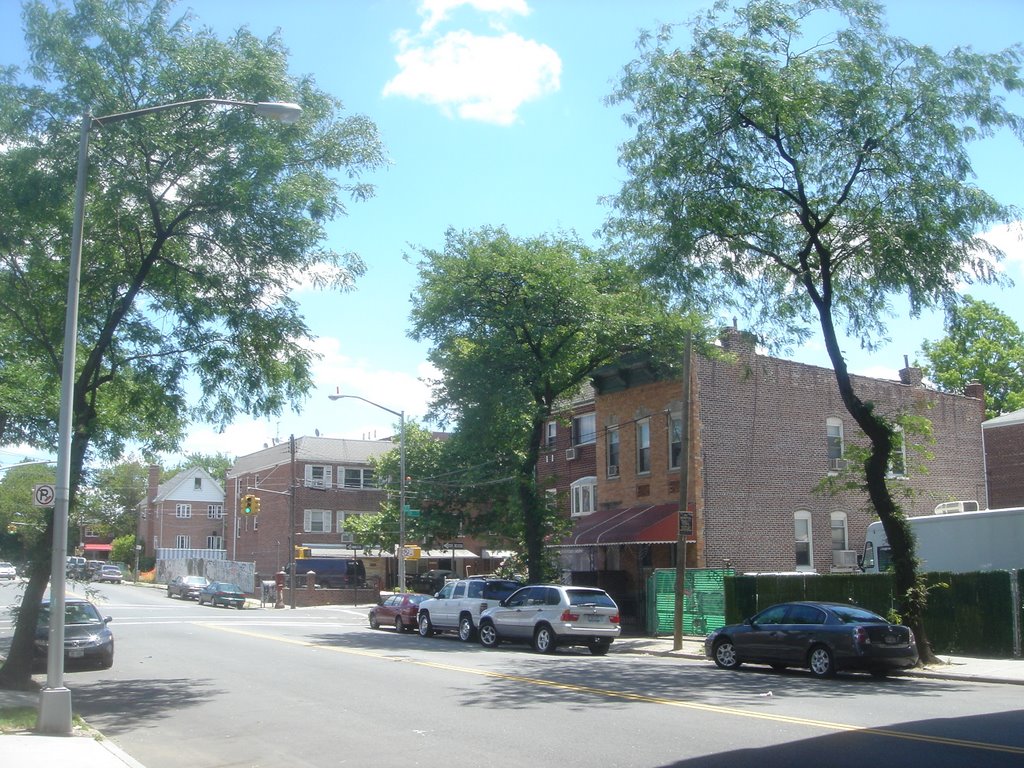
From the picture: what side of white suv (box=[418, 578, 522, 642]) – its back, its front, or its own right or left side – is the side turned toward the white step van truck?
back

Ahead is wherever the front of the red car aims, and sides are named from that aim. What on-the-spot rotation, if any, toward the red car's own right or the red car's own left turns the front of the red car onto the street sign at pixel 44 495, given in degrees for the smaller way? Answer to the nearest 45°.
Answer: approximately 135° to the red car's own left

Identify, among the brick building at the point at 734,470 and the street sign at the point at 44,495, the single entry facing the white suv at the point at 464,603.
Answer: the brick building

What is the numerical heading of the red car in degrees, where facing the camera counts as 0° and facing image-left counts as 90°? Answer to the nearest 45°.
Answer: approximately 135°

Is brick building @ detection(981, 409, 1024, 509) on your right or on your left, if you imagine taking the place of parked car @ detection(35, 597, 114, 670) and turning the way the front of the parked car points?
on your left

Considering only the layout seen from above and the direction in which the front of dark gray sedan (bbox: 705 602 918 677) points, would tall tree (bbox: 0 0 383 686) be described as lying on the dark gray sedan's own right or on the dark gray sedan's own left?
on the dark gray sedan's own left

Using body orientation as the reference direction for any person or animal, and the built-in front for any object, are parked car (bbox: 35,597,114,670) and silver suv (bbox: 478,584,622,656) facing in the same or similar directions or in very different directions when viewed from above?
very different directions

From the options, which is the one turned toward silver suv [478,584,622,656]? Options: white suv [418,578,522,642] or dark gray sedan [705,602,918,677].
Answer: the dark gray sedan

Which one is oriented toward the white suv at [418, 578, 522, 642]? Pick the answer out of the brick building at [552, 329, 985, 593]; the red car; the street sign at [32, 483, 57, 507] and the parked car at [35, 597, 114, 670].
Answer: the brick building

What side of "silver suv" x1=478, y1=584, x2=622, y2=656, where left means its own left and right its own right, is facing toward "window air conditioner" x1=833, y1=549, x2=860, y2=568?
right

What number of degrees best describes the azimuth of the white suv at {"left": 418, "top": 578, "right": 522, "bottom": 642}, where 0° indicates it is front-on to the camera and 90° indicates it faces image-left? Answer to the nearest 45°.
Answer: approximately 135°

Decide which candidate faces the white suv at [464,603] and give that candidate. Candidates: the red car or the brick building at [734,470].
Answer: the brick building
